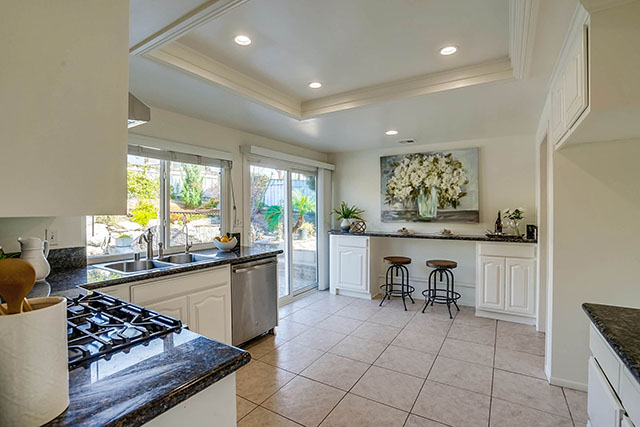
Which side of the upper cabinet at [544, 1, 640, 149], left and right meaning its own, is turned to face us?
left

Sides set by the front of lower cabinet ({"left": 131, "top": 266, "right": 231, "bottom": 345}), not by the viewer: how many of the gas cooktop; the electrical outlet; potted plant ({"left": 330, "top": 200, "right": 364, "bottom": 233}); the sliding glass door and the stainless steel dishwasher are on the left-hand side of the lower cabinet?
3

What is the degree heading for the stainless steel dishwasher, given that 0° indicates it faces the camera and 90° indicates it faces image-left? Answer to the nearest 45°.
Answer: approximately 315°

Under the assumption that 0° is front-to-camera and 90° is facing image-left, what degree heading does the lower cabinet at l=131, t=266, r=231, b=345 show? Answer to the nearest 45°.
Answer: approximately 315°

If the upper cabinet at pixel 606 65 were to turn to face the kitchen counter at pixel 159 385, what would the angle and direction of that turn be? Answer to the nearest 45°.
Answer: approximately 45° to its left
